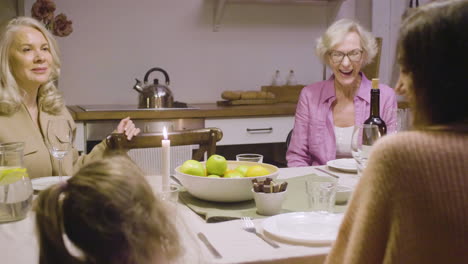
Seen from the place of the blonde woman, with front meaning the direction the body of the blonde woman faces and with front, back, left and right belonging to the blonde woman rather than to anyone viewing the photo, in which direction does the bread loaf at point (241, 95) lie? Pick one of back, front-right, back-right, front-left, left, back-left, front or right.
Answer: left

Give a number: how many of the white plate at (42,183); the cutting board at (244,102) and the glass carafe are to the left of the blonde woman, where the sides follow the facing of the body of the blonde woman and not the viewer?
1

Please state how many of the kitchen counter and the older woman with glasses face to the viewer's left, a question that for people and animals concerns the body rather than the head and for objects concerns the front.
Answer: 0

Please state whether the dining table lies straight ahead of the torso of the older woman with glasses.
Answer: yes

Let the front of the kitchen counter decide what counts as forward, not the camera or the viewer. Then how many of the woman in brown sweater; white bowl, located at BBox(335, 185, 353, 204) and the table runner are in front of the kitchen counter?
3

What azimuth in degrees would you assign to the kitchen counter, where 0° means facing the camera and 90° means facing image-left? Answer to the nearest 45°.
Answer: approximately 0°

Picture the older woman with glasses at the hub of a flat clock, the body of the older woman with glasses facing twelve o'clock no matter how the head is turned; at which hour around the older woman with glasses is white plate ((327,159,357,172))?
The white plate is roughly at 12 o'clock from the older woman with glasses.

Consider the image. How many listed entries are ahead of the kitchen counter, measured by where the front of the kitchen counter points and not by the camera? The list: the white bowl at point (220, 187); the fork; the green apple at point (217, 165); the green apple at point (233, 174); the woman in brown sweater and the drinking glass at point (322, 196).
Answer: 6

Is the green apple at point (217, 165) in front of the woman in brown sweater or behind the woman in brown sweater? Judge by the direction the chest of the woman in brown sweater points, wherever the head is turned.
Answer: in front

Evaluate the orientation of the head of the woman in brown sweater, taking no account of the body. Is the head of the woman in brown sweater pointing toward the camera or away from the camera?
away from the camera

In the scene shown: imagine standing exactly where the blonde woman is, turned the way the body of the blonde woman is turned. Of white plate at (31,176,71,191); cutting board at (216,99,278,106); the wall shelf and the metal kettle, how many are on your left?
3

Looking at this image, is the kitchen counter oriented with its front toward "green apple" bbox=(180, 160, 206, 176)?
yes

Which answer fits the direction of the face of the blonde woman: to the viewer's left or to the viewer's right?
to the viewer's right

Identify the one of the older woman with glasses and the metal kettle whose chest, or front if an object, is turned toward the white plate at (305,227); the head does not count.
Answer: the older woman with glasses
